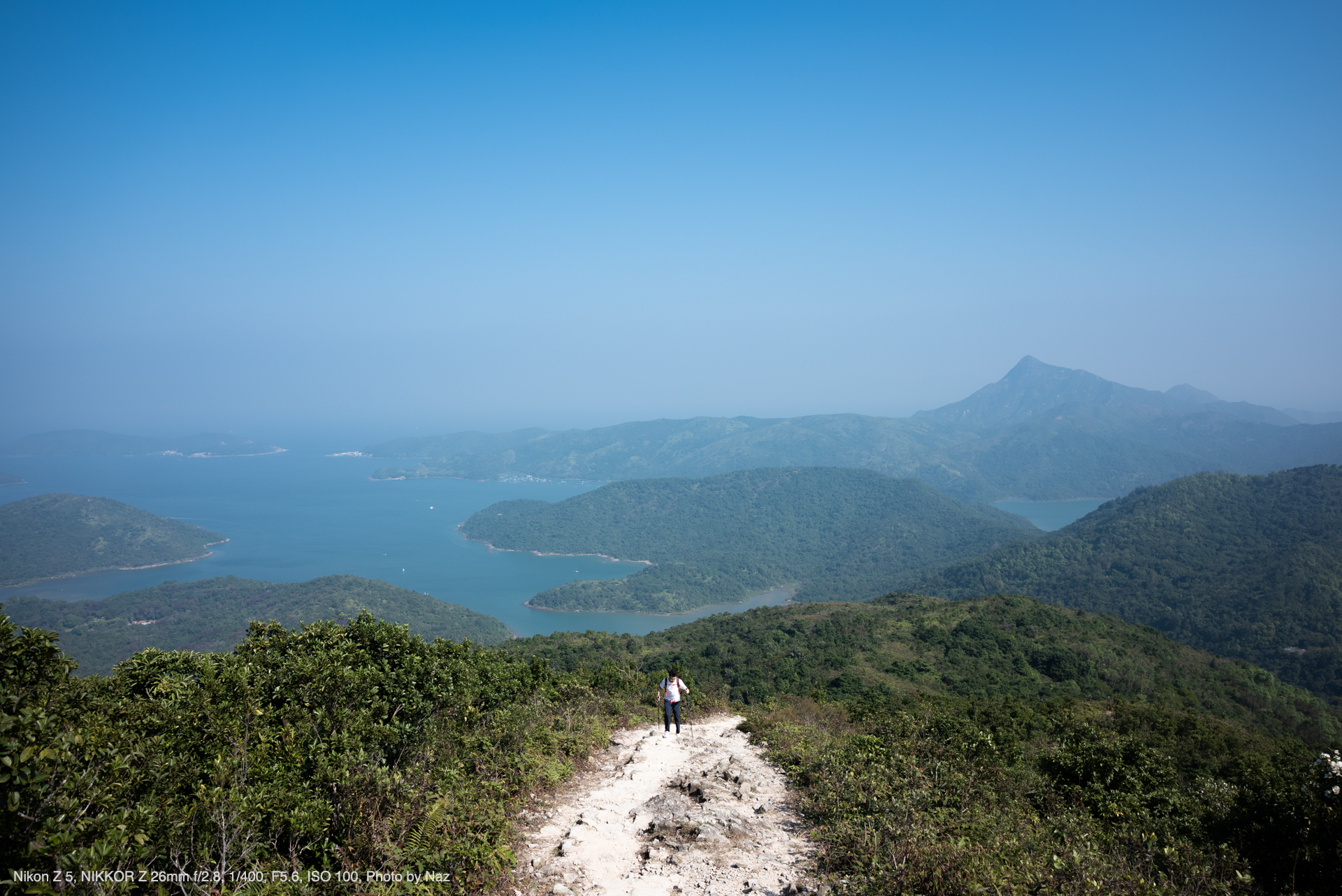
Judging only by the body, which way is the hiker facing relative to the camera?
toward the camera

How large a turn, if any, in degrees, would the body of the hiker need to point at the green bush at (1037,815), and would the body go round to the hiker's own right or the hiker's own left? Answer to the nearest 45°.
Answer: approximately 45° to the hiker's own left
